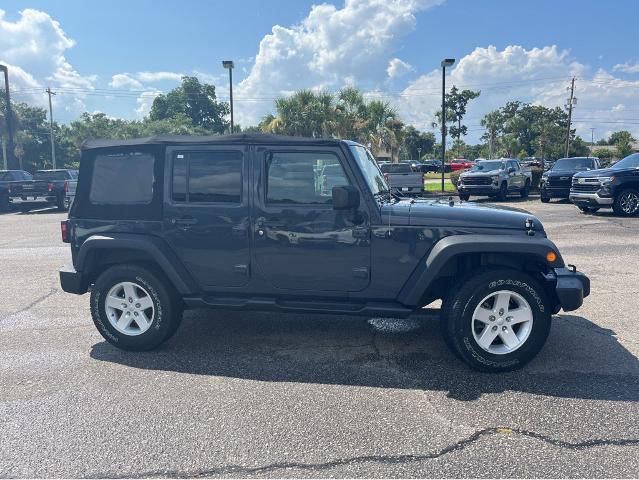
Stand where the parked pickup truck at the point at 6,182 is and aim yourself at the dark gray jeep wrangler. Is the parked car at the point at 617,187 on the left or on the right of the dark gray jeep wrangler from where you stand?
left

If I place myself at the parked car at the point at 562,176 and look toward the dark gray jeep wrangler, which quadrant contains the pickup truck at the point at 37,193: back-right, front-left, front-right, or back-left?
front-right

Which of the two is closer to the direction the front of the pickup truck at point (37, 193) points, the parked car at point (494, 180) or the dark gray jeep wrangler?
the parked car

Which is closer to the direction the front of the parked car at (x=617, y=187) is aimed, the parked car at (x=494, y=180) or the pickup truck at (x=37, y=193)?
the pickup truck

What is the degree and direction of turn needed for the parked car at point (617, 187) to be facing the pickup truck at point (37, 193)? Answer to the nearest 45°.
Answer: approximately 45° to its right

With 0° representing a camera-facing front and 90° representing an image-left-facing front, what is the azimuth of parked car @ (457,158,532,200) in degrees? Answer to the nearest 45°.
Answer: approximately 45°

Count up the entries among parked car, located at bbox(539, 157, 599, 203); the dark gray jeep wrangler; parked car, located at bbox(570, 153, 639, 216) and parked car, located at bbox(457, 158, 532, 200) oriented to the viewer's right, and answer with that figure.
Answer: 1

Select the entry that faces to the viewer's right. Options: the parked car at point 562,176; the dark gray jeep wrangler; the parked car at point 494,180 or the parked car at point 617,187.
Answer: the dark gray jeep wrangler

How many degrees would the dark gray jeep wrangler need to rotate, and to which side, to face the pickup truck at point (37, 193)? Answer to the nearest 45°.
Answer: approximately 135° to its left

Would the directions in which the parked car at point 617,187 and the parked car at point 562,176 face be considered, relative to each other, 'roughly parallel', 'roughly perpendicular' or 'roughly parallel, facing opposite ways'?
roughly parallel

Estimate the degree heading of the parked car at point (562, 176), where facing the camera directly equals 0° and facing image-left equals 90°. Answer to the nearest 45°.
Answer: approximately 45°

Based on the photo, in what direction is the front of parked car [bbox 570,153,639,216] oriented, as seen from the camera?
facing the viewer and to the left of the viewer

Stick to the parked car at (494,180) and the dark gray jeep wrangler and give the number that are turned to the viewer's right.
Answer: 1

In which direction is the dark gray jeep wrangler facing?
to the viewer's right
